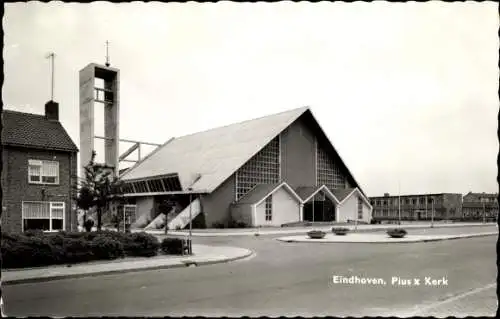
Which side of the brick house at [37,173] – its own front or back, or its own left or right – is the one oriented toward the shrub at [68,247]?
front

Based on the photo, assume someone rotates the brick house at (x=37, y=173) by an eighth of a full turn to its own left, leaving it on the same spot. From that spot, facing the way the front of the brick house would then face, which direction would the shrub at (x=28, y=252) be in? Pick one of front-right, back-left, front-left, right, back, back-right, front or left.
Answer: front-right

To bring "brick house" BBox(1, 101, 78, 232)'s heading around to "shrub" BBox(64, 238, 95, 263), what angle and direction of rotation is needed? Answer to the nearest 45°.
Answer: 0° — it already faces it

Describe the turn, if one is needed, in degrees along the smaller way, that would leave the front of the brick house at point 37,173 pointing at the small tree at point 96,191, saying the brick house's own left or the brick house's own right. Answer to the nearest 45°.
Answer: approximately 45° to the brick house's own left

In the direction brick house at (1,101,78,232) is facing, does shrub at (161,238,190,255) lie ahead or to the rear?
ahead

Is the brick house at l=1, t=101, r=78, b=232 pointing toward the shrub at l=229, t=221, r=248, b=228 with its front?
no

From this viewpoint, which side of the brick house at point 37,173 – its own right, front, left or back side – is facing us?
front

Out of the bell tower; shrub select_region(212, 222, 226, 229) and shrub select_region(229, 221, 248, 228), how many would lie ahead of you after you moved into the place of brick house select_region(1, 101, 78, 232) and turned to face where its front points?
0

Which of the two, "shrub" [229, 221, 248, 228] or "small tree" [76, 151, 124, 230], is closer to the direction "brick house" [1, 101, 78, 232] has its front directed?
the small tree
